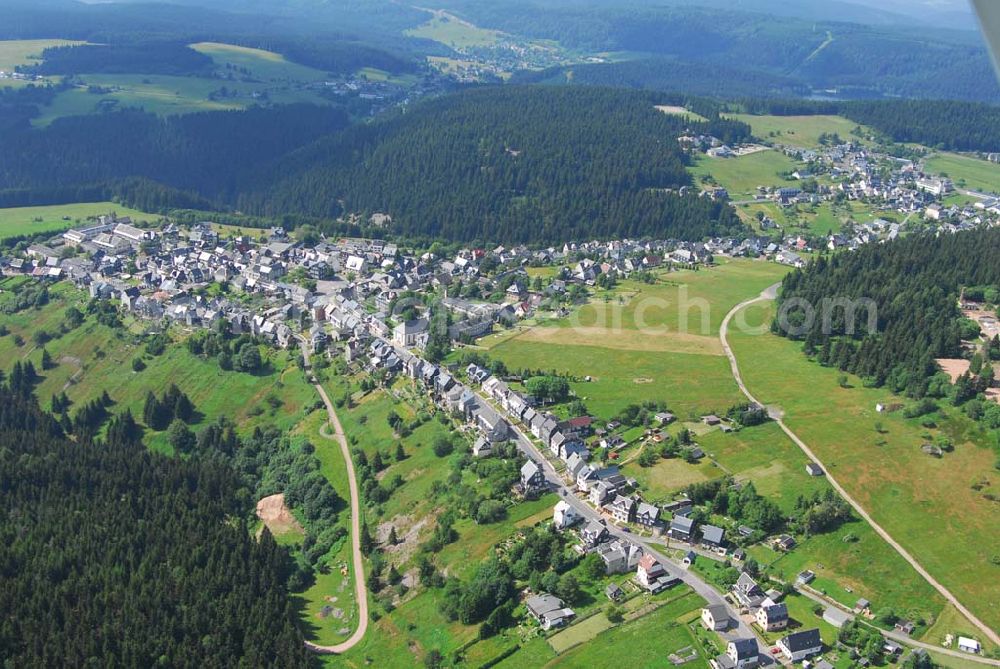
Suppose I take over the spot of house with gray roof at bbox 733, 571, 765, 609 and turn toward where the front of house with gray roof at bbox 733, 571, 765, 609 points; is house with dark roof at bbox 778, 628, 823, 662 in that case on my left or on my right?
on my left

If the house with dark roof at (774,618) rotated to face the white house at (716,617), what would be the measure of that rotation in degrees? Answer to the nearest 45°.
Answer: approximately 45° to its right

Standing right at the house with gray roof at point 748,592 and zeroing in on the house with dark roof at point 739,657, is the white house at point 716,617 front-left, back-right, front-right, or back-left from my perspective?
front-right

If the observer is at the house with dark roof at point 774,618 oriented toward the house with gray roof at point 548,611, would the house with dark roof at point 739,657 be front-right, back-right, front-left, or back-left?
front-left

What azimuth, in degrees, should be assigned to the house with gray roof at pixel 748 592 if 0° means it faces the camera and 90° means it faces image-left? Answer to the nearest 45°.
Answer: approximately 45°

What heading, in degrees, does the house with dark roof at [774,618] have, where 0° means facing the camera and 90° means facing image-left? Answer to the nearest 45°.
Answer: approximately 45°

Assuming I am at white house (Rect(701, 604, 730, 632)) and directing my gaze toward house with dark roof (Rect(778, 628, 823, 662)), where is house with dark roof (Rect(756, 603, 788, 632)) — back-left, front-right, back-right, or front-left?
front-left

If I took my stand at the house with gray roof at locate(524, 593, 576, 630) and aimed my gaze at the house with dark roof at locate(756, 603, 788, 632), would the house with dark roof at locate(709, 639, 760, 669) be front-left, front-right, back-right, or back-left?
front-right

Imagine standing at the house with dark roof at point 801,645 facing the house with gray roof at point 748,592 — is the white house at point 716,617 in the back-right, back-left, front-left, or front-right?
front-left
